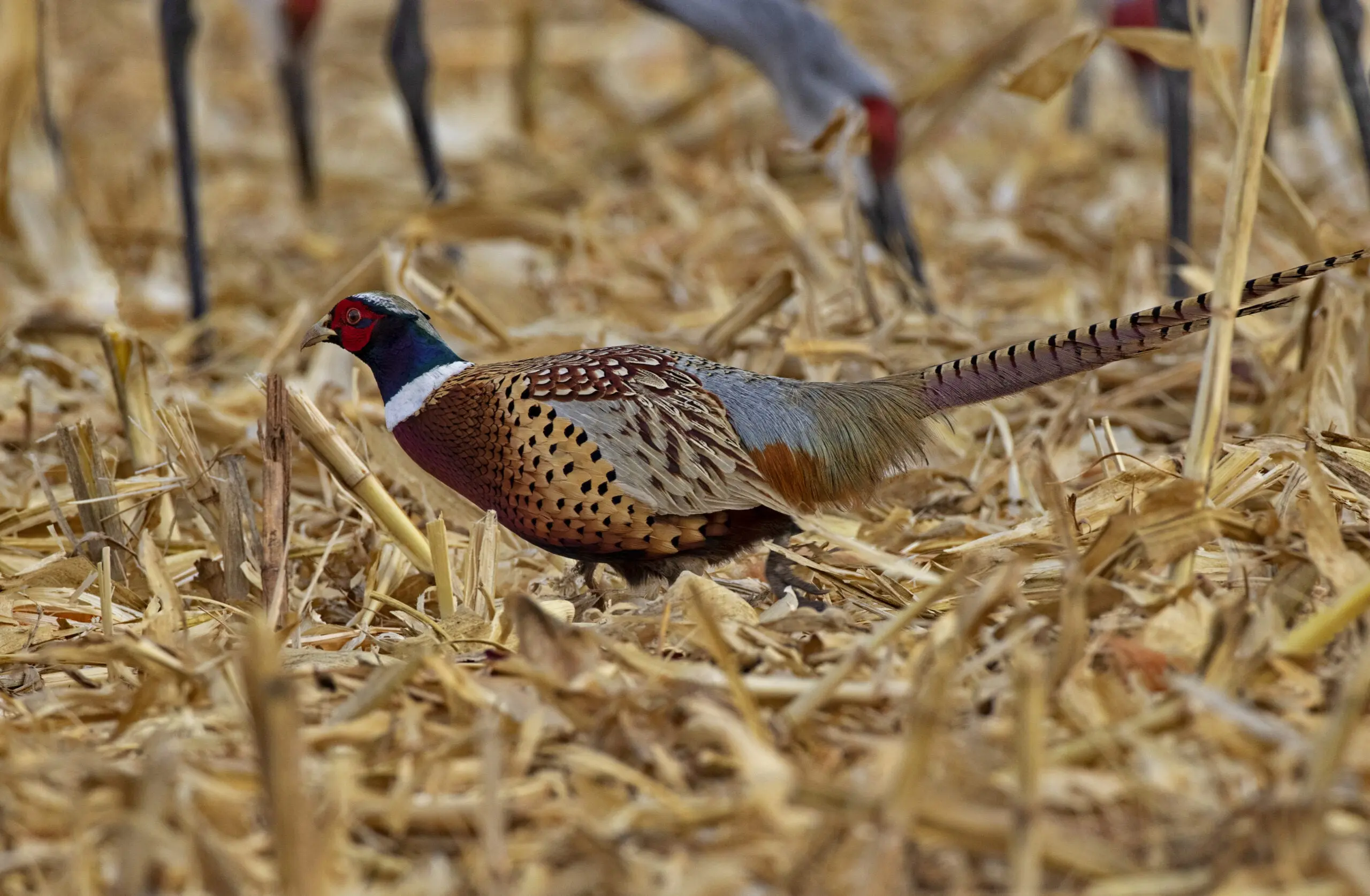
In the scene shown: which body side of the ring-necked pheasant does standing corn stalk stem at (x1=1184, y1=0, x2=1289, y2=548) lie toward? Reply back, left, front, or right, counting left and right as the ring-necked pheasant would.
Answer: back

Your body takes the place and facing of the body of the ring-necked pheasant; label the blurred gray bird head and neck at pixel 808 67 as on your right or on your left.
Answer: on your right

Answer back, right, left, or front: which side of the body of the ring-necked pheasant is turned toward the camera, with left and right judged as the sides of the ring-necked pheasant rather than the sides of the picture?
left

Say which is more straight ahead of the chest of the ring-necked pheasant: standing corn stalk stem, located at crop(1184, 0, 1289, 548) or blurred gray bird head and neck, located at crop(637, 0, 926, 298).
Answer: the blurred gray bird head and neck
